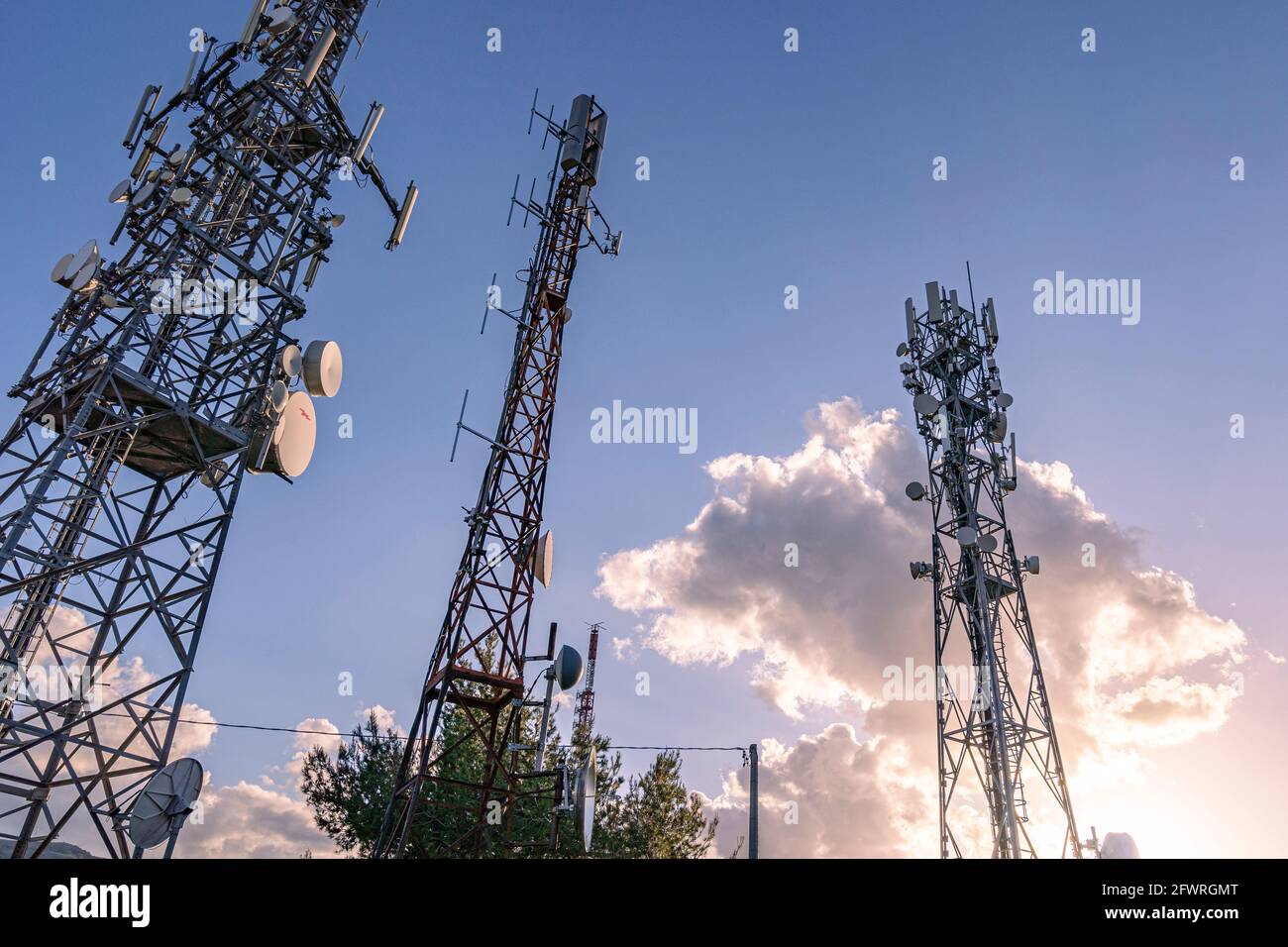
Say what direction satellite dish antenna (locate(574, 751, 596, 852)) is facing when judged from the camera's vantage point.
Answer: facing to the right of the viewer

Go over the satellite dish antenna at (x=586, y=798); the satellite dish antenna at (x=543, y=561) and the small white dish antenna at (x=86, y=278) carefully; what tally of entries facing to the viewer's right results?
2

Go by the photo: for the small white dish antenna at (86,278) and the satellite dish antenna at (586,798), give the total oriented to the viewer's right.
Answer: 1

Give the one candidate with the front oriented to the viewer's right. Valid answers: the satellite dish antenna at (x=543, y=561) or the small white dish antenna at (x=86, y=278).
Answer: the satellite dish antenna

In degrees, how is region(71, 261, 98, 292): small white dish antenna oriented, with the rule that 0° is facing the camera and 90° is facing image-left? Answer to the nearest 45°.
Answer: approximately 45°

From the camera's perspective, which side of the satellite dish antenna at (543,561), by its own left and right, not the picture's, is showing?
right

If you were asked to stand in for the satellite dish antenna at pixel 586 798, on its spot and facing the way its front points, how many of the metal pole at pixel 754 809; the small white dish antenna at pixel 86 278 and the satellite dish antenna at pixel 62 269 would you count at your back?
2

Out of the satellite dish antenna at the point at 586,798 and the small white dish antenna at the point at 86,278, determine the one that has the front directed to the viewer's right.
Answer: the satellite dish antenna
